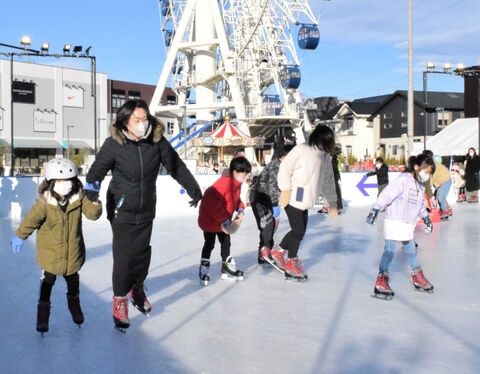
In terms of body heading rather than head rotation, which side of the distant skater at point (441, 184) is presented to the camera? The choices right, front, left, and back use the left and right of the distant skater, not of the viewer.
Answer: left

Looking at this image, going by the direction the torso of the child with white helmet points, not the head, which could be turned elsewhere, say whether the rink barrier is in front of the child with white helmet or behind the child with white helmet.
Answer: behind
